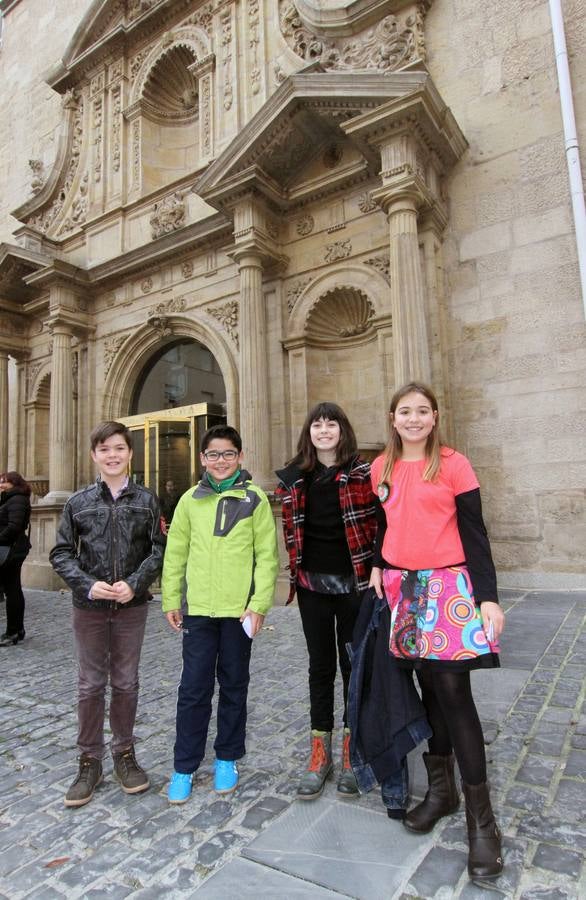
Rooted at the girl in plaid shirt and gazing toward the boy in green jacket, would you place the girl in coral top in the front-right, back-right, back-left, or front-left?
back-left

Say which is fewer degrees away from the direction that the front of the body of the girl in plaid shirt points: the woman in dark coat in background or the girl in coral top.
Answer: the girl in coral top

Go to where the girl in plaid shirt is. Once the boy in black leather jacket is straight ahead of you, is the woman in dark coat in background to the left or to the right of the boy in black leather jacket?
right

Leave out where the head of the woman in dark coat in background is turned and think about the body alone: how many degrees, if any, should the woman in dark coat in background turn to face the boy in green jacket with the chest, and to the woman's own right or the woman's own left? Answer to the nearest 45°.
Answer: approximately 90° to the woman's own left

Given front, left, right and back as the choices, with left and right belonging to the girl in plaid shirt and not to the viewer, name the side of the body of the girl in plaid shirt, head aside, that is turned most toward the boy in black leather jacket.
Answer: right

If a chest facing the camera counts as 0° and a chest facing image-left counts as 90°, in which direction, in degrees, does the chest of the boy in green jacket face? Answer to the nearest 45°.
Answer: approximately 0°

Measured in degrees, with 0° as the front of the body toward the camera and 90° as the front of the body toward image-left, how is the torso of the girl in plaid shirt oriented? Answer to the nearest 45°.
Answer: approximately 0°

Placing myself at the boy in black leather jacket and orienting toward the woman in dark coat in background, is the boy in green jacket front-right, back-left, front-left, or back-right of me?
back-right

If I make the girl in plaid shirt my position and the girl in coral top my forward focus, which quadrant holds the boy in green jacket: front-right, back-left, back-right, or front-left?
back-right
